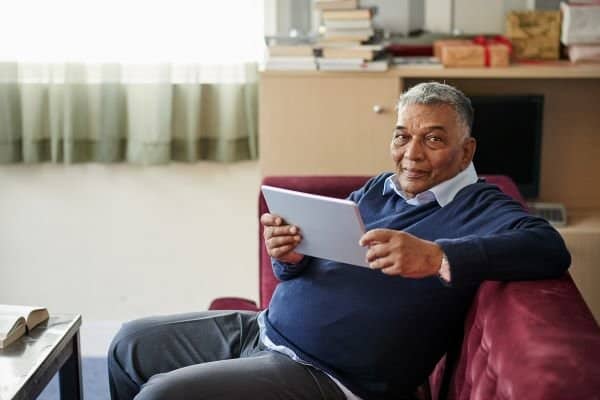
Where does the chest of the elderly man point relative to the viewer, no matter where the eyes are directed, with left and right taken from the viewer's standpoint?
facing the viewer and to the left of the viewer

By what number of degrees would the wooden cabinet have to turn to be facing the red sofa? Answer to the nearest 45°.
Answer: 0° — it already faces it

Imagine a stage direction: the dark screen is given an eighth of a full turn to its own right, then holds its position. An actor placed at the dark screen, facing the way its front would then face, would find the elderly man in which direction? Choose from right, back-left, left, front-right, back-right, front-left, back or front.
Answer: front-left

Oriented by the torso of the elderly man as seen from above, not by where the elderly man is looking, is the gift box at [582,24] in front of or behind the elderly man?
behind

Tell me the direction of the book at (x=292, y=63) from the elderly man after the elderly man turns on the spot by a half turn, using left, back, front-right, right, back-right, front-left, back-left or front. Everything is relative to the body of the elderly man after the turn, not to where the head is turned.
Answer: front-left

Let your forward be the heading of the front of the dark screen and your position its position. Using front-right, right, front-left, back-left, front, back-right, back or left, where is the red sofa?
front

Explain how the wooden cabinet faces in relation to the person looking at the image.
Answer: facing the viewer

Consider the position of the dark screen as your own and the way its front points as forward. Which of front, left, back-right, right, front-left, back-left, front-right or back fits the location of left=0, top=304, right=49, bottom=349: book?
front-right

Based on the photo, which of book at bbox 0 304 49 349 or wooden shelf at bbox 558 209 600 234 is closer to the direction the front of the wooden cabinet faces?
the book

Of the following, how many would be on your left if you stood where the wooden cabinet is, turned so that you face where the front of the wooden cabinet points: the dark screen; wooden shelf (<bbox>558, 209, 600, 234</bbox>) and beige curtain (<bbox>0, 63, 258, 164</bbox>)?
2

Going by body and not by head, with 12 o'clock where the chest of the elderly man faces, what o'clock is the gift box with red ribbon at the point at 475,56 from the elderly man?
The gift box with red ribbon is roughly at 5 o'clock from the elderly man.

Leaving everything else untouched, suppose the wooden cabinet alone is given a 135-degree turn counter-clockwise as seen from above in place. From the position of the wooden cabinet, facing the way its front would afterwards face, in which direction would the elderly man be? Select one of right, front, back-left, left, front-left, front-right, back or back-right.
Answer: back-right
